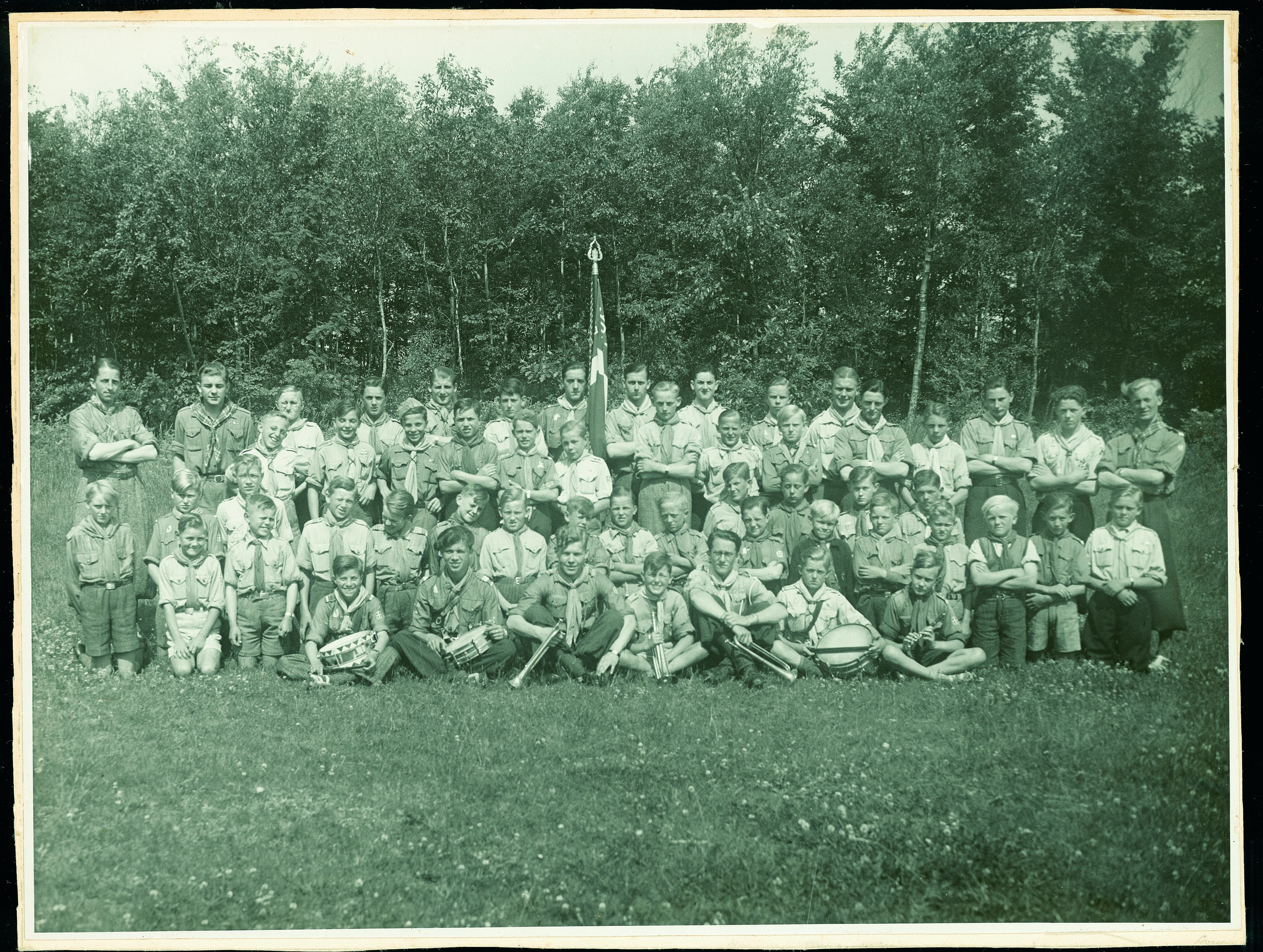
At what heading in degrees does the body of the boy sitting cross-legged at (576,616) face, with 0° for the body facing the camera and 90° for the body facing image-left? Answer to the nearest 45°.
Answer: approximately 0°

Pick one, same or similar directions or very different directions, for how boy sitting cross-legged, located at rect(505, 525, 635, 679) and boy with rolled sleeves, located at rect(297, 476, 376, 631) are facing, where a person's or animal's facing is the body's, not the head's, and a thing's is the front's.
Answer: same or similar directions

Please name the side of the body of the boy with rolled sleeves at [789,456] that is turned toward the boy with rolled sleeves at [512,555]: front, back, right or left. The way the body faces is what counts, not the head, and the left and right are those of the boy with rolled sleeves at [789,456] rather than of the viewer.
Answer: right

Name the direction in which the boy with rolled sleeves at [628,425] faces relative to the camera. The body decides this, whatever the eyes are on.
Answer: toward the camera

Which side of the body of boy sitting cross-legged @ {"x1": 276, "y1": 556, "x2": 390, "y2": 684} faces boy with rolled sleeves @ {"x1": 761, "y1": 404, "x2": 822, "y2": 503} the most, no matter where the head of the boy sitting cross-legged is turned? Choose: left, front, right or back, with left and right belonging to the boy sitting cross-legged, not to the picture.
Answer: left

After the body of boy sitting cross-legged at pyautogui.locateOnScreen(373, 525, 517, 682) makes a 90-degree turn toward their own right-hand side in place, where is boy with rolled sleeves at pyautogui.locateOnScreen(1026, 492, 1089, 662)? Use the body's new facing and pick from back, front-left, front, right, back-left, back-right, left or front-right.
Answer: back

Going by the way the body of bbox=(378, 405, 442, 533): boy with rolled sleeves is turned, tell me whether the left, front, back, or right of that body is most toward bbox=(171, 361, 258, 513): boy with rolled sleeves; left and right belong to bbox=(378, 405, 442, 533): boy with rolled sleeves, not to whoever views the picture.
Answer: right

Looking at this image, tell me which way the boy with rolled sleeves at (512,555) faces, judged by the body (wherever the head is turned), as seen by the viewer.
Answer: toward the camera

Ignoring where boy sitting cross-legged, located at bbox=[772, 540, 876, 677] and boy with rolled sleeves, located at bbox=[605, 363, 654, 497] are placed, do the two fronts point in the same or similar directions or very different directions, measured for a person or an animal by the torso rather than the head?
same or similar directions

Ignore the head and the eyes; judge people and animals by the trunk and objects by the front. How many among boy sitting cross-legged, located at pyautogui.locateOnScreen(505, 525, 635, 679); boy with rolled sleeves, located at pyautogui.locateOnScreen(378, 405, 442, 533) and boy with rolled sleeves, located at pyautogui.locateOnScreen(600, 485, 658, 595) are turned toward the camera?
3

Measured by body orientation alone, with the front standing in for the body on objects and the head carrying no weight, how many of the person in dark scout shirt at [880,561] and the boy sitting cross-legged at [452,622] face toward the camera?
2

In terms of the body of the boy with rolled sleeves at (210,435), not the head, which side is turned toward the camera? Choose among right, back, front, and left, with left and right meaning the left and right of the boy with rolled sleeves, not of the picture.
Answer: front

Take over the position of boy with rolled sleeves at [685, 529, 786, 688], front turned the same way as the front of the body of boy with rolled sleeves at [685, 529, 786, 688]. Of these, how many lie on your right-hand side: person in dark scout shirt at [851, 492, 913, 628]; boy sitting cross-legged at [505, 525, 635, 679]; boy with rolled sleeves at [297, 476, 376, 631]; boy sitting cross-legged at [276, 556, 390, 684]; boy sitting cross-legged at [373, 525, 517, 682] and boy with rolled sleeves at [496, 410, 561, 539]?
5

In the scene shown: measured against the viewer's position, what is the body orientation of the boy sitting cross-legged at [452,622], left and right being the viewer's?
facing the viewer
